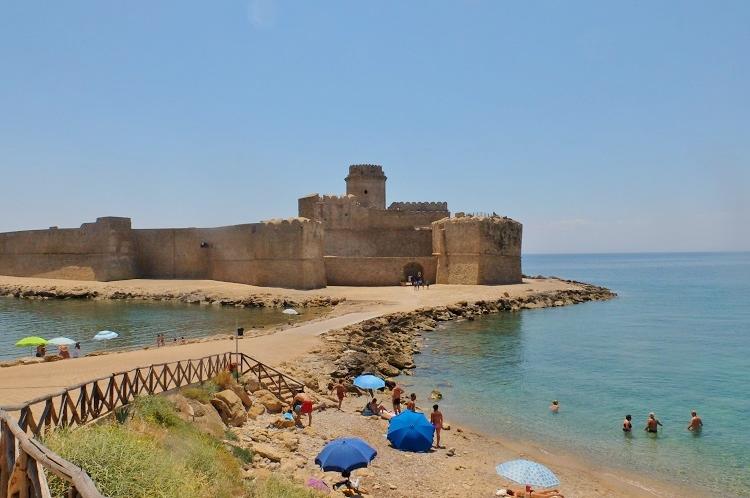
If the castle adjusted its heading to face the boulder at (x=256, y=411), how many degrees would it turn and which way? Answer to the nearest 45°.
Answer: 0° — it already faces it

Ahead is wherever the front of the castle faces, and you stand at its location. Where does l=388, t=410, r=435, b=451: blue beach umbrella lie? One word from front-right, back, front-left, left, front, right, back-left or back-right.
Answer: front

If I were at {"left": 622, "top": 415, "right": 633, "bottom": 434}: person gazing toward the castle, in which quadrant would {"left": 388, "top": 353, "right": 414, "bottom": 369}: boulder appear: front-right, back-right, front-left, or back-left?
front-left

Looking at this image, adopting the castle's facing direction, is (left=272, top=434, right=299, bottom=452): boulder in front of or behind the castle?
in front

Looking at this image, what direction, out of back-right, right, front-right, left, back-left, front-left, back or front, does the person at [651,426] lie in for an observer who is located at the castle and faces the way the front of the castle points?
front

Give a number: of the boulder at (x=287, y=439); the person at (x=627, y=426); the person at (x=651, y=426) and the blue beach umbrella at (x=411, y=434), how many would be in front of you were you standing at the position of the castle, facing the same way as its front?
4

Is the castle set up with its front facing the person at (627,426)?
yes

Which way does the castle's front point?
toward the camera

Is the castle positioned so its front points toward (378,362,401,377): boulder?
yes

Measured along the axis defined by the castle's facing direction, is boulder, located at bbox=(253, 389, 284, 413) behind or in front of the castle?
in front

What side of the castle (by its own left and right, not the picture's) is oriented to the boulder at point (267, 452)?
front

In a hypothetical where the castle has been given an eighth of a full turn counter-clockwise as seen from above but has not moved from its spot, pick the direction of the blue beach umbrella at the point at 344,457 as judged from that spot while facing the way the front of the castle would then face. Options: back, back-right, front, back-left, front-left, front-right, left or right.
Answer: front-right

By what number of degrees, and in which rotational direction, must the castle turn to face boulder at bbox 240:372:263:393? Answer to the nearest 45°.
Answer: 0° — it already faces it

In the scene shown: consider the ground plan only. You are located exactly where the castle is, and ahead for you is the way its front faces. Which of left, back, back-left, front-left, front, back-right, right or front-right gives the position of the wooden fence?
front

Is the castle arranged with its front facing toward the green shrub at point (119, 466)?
yes

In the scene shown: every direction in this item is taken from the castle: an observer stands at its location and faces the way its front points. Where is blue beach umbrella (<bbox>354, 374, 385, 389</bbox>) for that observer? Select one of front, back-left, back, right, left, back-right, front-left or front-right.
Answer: front

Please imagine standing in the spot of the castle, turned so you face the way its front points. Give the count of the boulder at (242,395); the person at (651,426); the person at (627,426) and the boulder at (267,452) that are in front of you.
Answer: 4

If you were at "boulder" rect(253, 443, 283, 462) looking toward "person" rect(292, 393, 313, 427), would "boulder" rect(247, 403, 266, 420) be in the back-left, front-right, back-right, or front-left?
front-left
